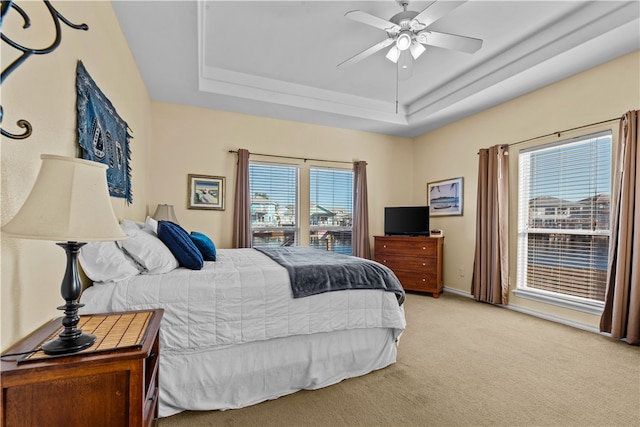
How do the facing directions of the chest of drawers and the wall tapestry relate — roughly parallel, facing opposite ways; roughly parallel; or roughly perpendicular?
roughly perpendicular

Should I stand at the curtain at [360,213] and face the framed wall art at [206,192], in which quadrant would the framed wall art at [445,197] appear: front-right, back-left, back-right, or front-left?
back-left

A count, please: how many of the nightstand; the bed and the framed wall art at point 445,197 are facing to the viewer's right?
2

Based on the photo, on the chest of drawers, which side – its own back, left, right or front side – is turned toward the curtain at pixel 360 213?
right

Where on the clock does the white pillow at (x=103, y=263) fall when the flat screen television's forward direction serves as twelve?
The white pillow is roughly at 1 o'clock from the flat screen television.

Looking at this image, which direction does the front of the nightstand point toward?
to the viewer's right

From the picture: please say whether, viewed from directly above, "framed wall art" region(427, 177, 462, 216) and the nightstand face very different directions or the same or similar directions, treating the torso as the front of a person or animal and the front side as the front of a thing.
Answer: very different directions

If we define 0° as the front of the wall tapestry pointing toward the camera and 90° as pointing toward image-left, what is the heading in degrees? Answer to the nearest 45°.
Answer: approximately 315°
